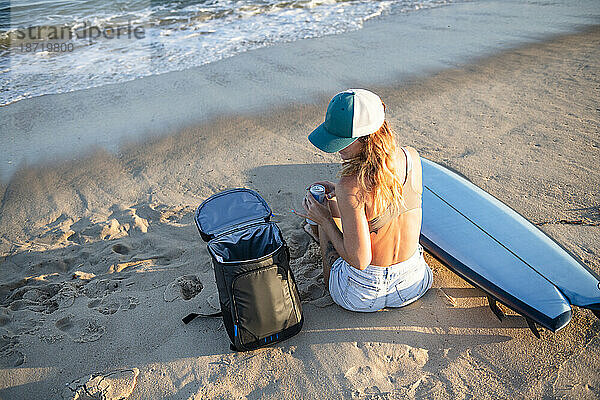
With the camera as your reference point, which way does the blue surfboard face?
facing away from the viewer and to the left of the viewer

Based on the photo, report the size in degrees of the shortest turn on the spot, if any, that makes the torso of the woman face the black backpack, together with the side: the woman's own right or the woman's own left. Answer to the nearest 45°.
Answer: approximately 45° to the woman's own left

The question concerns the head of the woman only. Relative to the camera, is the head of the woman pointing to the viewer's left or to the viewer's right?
to the viewer's left

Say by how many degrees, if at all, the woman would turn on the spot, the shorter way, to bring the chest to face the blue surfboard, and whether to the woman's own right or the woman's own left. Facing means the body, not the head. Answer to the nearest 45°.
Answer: approximately 90° to the woman's own right

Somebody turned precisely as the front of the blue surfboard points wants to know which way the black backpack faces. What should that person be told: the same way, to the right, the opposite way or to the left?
the opposite way

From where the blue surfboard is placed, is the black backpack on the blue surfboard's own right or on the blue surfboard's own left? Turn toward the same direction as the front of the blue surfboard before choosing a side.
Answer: on the blue surfboard's own left

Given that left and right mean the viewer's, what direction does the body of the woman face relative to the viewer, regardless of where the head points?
facing away from the viewer and to the left of the viewer

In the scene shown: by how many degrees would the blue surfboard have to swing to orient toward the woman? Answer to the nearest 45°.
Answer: approximately 90° to its left

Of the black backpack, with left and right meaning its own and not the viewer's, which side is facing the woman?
left
